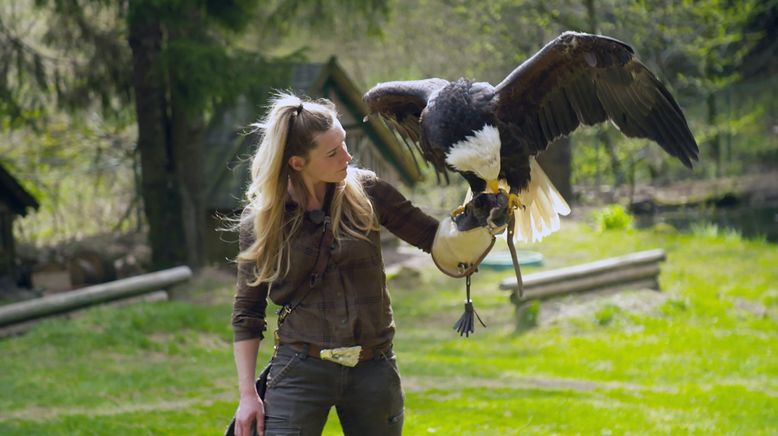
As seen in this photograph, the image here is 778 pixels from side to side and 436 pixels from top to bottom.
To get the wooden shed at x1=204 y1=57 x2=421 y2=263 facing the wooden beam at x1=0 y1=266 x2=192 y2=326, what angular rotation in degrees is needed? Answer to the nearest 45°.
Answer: approximately 90° to its right

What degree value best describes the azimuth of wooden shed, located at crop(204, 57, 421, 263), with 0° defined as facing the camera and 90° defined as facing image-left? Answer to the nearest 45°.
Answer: approximately 315°

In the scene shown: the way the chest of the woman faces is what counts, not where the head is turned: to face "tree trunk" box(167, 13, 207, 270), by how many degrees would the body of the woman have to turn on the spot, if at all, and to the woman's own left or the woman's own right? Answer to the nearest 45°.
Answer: approximately 180°

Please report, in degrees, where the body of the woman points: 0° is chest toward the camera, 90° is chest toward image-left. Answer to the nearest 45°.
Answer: approximately 0°

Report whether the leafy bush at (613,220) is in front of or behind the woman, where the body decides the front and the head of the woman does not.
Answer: behind

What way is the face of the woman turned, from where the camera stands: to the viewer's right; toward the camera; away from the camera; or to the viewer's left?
to the viewer's right

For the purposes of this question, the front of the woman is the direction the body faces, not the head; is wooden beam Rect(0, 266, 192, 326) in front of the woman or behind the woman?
behind
